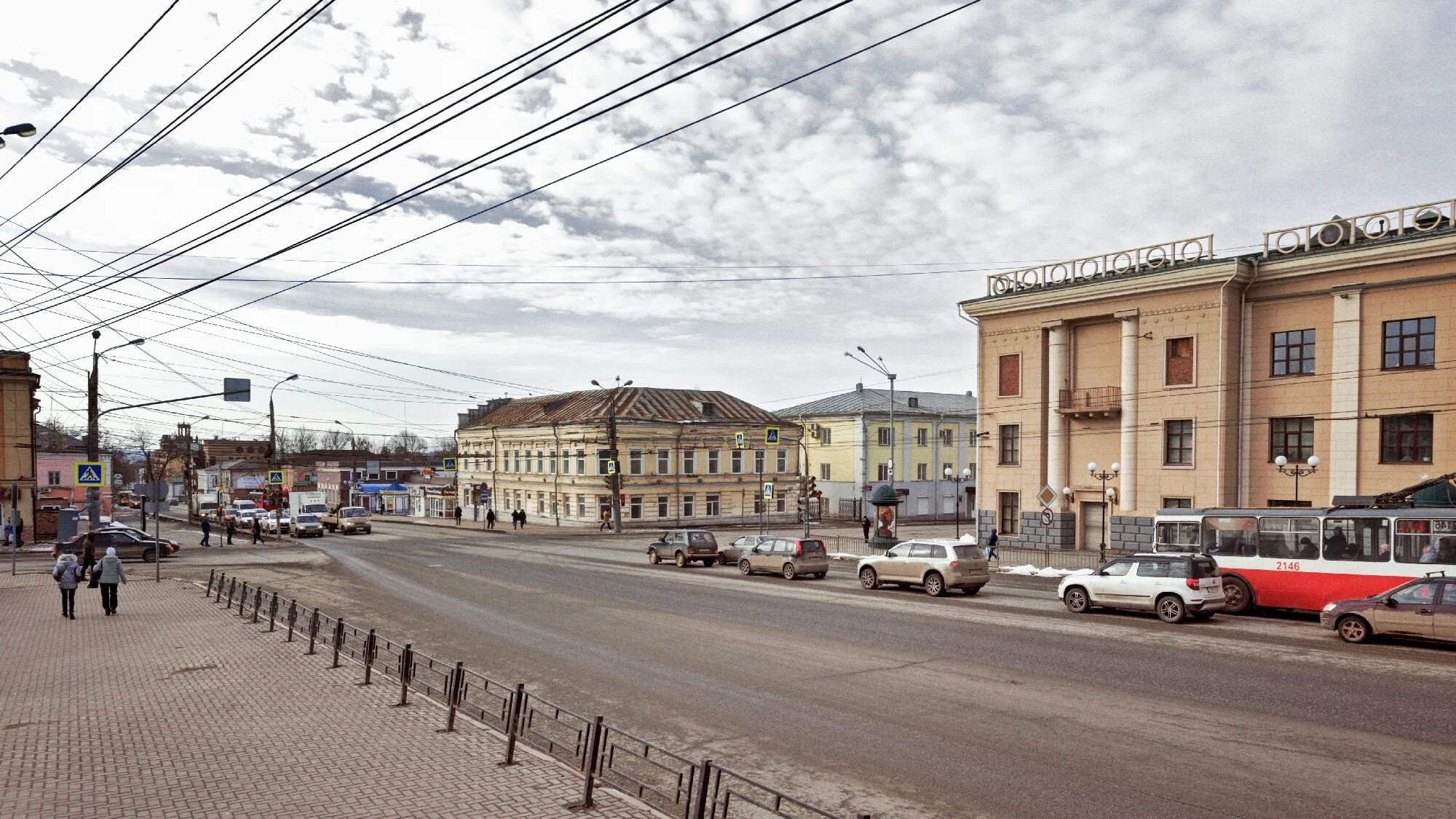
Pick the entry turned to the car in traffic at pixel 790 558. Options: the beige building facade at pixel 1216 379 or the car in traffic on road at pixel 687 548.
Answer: the beige building facade

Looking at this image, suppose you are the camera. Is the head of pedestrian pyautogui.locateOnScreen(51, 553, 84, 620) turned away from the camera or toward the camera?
away from the camera

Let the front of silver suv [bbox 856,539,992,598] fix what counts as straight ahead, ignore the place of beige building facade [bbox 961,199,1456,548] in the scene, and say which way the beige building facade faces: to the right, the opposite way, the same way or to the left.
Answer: to the left

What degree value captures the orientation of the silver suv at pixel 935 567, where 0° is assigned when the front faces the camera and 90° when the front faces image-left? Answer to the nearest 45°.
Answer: approximately 135°

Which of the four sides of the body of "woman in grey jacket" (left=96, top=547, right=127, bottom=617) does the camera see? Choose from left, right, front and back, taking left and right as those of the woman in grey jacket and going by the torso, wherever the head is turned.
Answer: back

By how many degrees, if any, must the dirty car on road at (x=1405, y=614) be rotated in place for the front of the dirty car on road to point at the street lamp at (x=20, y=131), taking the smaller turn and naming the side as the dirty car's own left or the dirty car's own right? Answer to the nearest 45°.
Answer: approximately 45° to the dirty car's own left

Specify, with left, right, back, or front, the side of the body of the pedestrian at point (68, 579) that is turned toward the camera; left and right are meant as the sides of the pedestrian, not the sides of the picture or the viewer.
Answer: back
